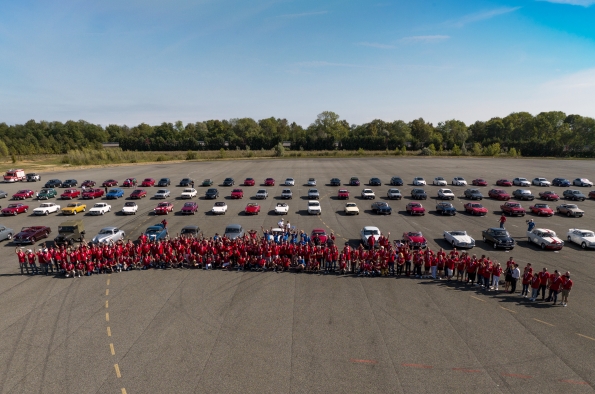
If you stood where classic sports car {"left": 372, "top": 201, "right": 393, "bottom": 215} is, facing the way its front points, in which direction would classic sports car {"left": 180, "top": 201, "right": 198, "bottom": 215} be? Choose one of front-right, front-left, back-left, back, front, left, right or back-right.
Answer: back-right

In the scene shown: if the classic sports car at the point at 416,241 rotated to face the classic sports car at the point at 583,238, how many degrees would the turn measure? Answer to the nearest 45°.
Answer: approximately 45° to its left

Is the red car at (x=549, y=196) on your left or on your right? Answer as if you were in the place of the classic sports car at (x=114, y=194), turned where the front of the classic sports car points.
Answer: on your left

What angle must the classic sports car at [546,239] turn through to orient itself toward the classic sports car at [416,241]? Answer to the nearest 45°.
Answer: approximately 90° to its right

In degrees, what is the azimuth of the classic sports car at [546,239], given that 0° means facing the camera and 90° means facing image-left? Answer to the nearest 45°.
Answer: approximately 315°

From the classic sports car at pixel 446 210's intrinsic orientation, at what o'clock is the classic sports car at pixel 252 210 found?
the classic sports car at pixel 252 210 is roughly at 4 o'clock from the classic sports car at pixel 446 210.

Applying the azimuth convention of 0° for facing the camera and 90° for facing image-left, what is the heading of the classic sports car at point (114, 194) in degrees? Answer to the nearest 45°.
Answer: approximately 45°

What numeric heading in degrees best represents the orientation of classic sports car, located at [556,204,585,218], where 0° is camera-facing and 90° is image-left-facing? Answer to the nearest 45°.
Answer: approximately 315°

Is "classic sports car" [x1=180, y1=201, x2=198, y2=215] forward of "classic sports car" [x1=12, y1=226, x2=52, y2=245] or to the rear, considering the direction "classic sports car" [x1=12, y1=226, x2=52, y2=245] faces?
to the rear

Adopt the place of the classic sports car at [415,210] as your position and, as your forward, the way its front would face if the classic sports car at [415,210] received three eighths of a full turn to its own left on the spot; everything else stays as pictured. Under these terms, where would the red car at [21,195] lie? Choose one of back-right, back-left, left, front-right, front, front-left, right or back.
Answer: left

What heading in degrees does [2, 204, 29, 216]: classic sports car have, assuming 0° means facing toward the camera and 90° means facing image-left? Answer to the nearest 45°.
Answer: approximately 45°
